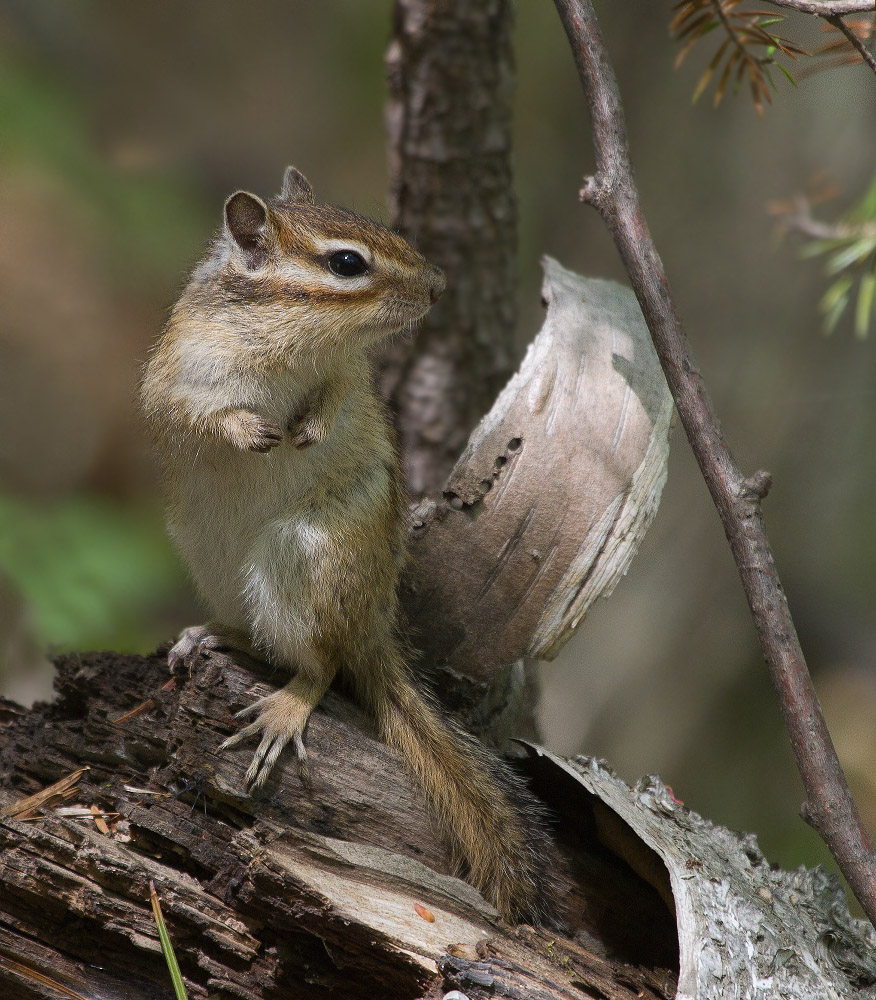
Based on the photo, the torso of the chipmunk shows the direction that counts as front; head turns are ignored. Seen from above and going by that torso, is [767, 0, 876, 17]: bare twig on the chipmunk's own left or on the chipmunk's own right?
on the chipmunk's own left

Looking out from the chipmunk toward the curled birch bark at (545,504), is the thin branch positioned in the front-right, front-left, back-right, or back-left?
front-right
